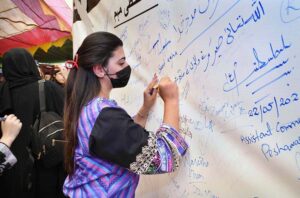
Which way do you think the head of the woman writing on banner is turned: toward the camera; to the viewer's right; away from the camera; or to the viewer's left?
to the viewer's right

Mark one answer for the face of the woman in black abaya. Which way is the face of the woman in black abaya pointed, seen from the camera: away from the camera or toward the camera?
away from the camera

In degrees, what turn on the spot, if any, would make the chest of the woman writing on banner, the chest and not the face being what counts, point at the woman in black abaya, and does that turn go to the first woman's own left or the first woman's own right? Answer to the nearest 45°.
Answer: approximately 135° to the first woman's own left

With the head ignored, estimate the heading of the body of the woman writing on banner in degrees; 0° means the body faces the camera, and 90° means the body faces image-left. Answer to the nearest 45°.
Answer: approximately 270°
